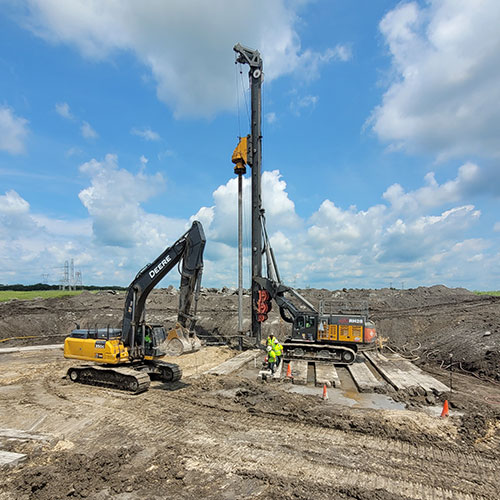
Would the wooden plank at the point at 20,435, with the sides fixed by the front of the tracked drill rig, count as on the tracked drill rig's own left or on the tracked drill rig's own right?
on the tracked drill rig's own left

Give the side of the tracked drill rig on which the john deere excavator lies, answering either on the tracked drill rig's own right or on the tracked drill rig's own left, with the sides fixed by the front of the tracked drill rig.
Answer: on the tracked drill rig's own left

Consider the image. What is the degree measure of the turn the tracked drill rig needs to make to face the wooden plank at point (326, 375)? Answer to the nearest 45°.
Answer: approximately 135° to its left

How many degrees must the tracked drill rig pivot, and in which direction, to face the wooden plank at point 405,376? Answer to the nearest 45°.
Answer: approximately 135° to its left

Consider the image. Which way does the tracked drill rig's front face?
to the viewer's left

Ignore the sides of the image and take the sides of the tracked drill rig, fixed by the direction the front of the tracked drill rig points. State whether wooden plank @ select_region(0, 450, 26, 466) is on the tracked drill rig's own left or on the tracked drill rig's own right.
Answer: on the tracked drill rig's own left

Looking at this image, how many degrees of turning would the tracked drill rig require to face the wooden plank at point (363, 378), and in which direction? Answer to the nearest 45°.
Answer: approximately 135° to its left
